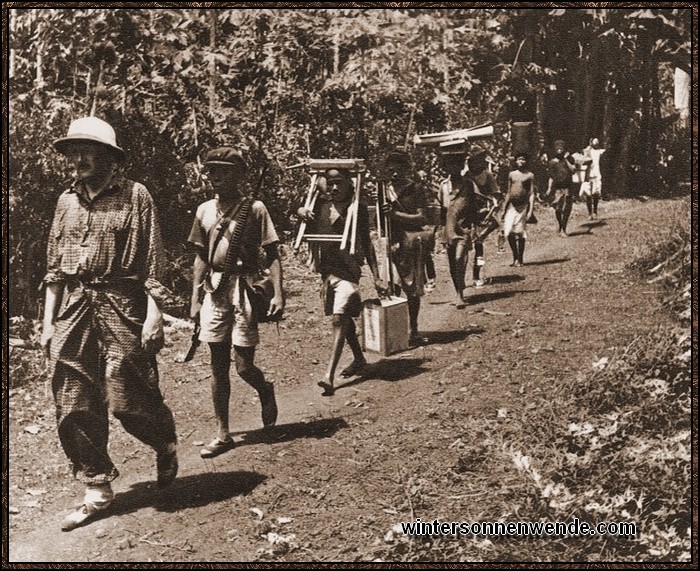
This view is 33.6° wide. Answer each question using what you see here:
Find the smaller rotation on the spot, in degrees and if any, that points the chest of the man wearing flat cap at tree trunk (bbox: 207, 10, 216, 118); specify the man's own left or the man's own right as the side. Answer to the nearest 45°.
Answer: approximately 135° to the man's own right

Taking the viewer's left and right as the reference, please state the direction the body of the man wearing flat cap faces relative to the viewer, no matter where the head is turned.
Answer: facing the viewer and to the left of the viewer
